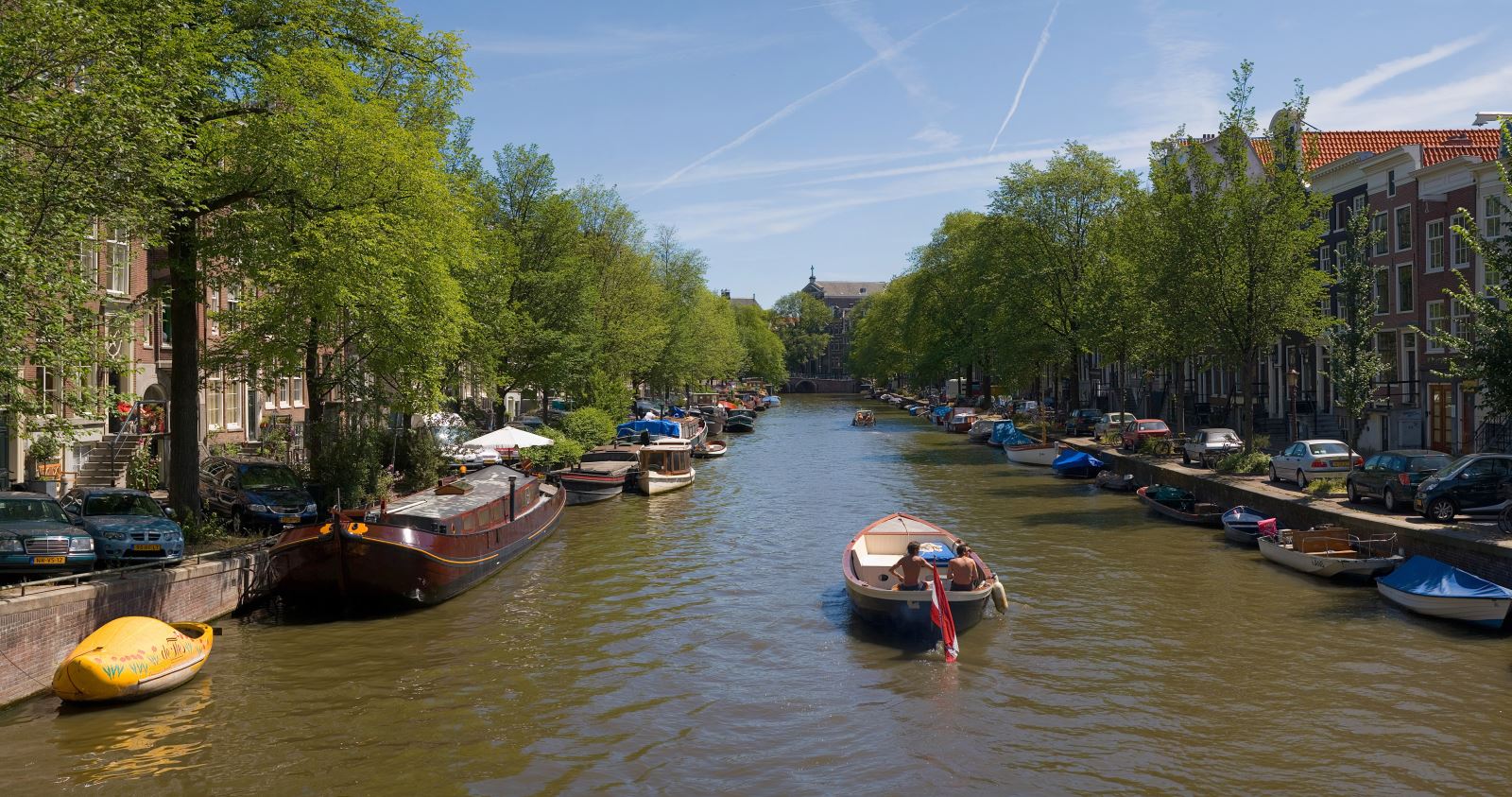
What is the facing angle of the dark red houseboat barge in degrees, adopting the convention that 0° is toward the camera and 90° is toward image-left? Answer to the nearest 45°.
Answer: approximately 45°

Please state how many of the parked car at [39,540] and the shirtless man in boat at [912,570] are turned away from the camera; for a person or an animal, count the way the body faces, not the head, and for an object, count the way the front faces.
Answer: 1

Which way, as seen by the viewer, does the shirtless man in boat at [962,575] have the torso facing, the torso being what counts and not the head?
away from the camera

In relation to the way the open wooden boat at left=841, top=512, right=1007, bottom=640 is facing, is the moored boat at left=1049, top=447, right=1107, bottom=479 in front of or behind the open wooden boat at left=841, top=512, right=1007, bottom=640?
in front

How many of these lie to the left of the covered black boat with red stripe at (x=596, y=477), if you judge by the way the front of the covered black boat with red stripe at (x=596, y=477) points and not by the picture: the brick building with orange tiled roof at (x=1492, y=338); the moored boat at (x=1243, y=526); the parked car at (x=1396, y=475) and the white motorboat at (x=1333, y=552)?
4

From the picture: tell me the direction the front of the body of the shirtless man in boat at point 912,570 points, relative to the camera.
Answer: away from the camera

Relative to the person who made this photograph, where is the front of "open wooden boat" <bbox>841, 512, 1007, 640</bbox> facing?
facing away from the viewer

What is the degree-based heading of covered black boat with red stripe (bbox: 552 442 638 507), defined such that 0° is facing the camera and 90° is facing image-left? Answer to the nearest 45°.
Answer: approximately 45°

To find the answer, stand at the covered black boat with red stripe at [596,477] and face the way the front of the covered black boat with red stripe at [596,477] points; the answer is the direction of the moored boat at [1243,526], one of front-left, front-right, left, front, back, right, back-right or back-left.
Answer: left

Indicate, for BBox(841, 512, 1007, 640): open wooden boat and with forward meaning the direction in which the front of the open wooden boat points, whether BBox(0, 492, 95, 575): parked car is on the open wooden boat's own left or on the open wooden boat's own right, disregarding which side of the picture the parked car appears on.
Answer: on the open wooden boat's own left

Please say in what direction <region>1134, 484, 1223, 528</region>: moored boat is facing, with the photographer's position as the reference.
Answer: facing away from the viewer and to the left of the viewer
